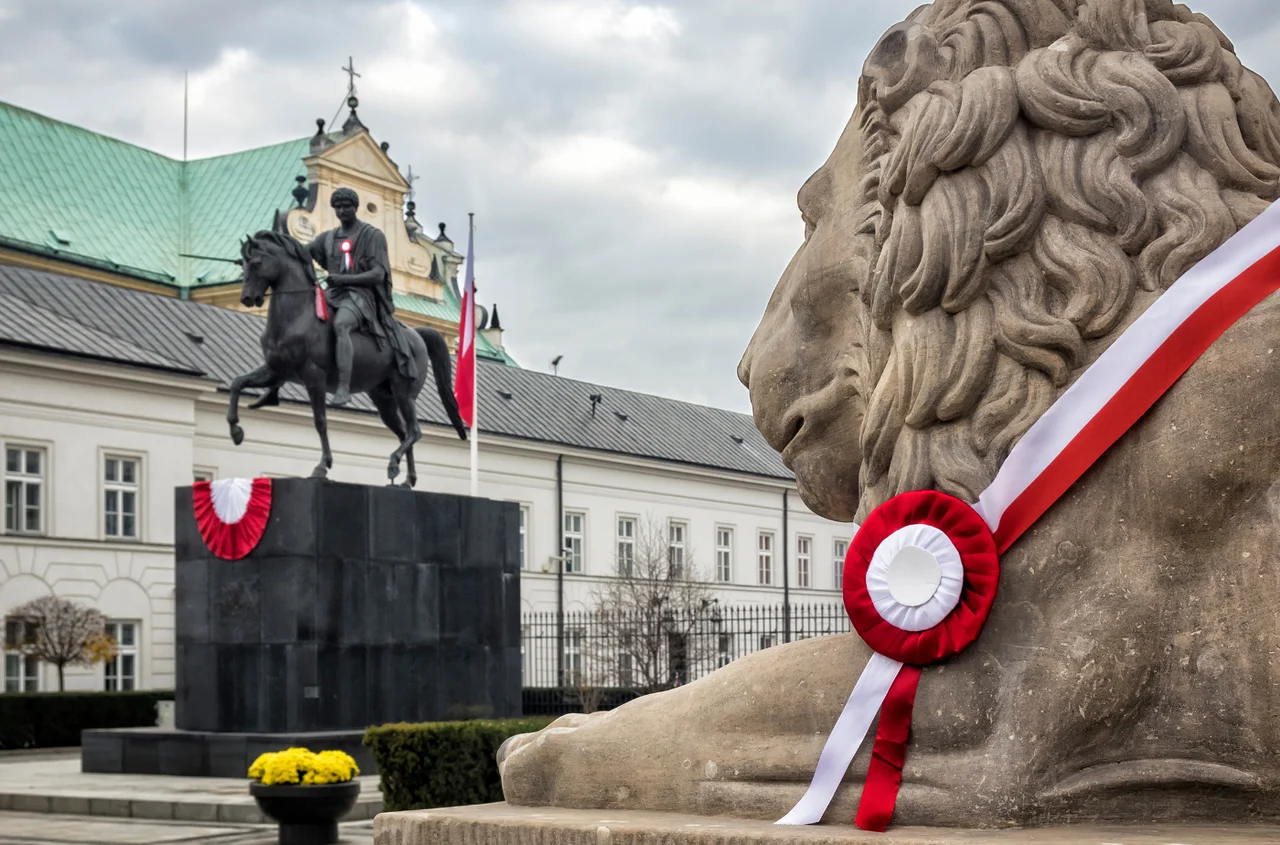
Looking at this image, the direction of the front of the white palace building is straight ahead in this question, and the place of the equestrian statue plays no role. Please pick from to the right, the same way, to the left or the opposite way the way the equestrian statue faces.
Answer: to the right

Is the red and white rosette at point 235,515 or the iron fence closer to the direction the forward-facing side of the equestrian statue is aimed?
the red and white rosette

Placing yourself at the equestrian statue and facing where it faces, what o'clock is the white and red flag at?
The white and red flag is roughly at 5 o'clock from the equestrian statue.

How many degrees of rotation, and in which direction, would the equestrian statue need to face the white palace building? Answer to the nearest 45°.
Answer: approximately 135° to its right

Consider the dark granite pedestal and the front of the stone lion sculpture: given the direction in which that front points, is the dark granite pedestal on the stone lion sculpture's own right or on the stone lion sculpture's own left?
on the stone lion sculpture's own right

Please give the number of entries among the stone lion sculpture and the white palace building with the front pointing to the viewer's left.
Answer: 1

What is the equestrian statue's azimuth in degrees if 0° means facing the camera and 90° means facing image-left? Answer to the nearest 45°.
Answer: approximately 45°

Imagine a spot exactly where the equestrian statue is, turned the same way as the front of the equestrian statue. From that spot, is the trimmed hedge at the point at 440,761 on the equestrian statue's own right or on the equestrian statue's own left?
on the equestrian statue's own left

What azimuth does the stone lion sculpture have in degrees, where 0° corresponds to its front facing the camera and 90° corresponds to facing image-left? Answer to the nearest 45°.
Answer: approximately 90°
